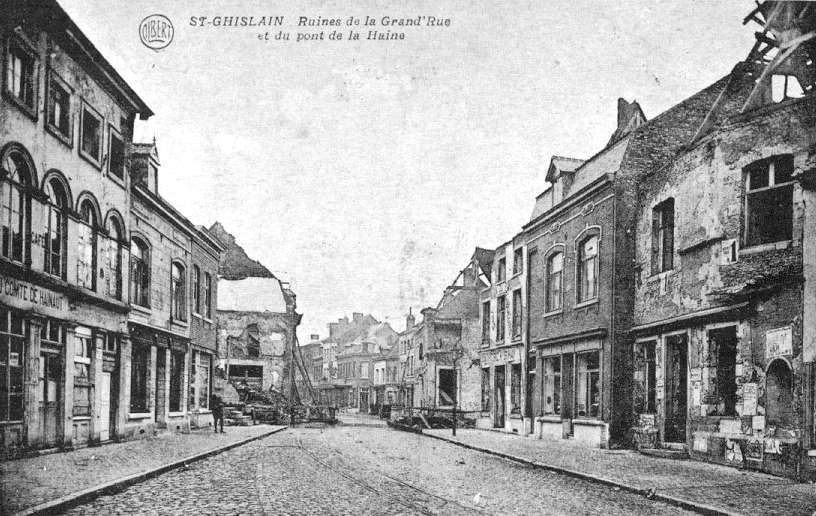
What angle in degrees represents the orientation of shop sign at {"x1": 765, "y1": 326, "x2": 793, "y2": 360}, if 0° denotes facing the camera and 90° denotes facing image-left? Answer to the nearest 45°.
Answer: approximately 45°
